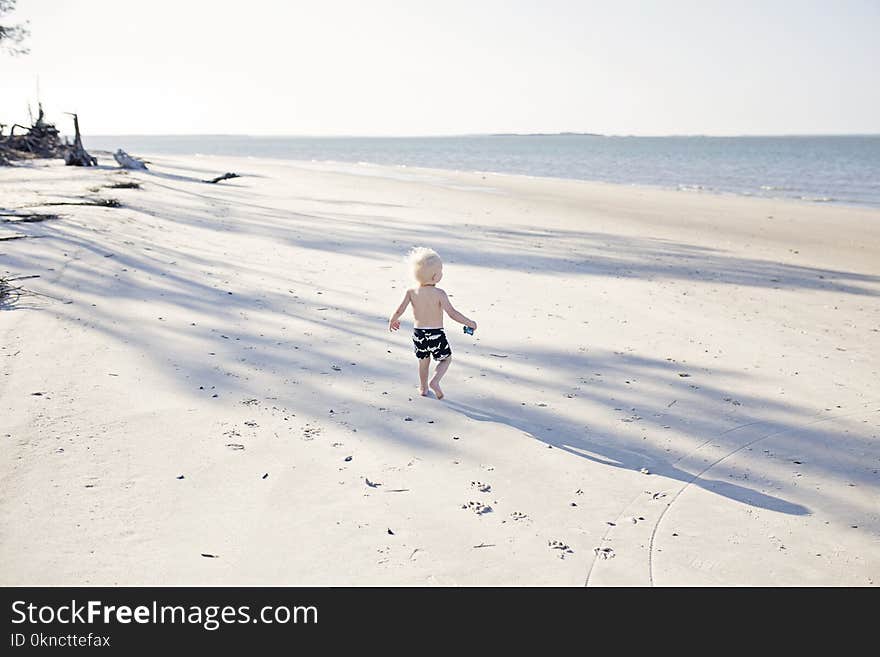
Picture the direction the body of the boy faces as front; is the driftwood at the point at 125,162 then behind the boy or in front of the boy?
in front

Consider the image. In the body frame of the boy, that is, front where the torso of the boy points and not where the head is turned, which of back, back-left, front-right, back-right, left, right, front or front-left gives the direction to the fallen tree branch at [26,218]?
front-left

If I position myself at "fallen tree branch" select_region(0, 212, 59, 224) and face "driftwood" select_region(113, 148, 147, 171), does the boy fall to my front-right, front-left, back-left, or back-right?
back-right

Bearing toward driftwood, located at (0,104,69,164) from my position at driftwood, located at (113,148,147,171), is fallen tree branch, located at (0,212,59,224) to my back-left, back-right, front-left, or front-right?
back-left

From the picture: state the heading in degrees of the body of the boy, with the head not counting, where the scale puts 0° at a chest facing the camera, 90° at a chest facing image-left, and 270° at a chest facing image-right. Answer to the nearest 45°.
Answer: approximately 180°

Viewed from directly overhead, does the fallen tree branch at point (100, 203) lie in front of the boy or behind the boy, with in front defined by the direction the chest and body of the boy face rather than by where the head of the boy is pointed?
in front

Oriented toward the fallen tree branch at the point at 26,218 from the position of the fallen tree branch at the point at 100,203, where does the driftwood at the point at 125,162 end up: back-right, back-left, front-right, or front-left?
back-right
